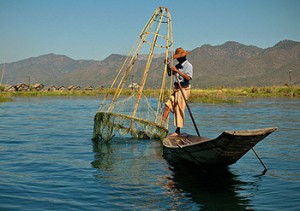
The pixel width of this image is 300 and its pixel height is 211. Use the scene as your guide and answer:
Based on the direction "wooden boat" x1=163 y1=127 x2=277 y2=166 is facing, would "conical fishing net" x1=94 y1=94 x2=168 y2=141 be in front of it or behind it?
behind

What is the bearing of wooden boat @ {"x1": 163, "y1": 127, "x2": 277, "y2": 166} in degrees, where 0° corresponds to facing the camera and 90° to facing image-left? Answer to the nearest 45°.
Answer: approximately 315°
